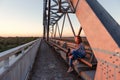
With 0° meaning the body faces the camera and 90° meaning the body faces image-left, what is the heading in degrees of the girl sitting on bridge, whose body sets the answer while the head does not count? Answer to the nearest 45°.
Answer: approximately 90°
